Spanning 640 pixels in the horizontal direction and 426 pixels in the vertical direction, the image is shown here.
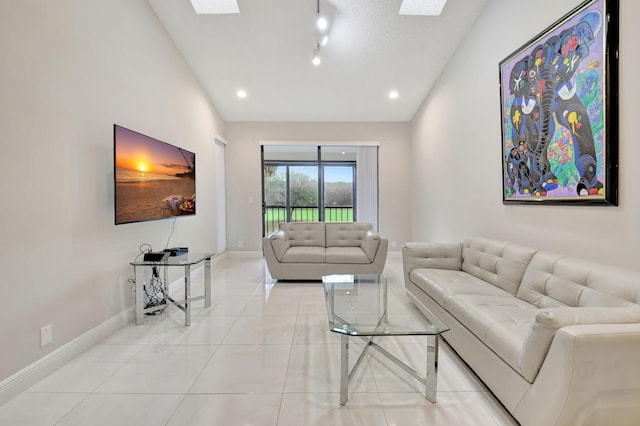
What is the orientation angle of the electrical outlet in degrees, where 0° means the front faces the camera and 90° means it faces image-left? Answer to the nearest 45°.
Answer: approximately 315°

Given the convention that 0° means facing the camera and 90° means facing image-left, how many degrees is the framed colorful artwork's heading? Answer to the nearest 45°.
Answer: approximately 45°

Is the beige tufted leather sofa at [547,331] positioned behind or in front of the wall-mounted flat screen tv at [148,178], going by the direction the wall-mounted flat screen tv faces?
in front

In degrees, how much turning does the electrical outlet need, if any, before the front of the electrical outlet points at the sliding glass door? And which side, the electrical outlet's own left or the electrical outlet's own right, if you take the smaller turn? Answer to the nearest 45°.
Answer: approximately 90° to the electrical outlet's own left

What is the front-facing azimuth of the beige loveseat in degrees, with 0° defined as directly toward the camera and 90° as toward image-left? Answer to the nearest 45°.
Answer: approximately 0°

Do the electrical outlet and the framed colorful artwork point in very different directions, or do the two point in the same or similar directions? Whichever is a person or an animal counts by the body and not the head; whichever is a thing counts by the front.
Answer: very different directions

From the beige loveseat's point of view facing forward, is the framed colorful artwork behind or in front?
in front
